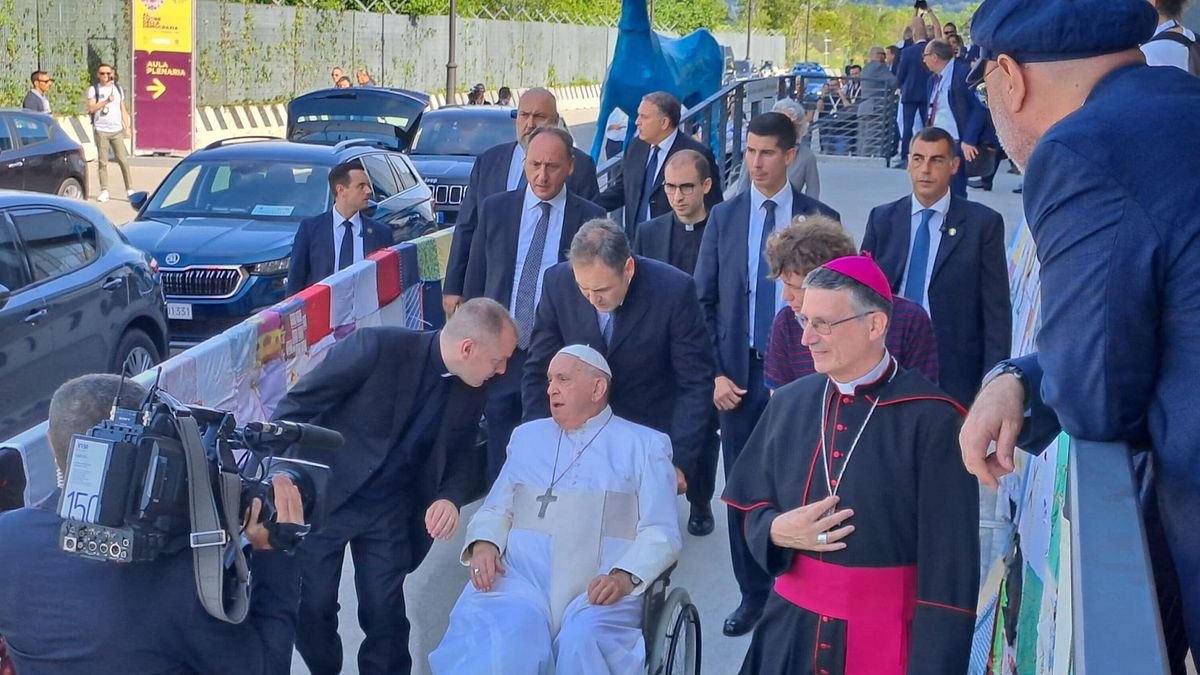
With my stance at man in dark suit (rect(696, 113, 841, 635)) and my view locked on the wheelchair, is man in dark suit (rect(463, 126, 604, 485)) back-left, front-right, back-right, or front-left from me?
back-right

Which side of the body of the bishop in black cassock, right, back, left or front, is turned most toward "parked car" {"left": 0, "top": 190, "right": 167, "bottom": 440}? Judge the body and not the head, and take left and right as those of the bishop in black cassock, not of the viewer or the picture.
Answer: right

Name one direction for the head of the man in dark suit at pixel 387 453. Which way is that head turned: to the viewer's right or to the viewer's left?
to the viewer's right

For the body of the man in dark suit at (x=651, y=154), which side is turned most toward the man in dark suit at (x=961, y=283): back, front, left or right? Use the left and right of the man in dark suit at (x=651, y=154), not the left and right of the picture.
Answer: left

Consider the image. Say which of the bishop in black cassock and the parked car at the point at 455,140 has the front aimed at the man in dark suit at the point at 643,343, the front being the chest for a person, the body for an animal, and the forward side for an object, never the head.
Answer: the parked car

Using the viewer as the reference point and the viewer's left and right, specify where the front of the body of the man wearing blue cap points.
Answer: facing away from the viewer and to the left of the viewer

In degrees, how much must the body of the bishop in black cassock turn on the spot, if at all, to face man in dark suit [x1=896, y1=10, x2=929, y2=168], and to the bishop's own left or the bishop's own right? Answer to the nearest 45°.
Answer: approximately 135° to the bishop's own right

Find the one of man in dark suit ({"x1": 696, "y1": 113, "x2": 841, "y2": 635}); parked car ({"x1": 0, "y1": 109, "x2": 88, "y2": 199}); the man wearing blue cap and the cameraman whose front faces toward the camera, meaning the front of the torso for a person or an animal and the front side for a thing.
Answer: the man in dark suit
